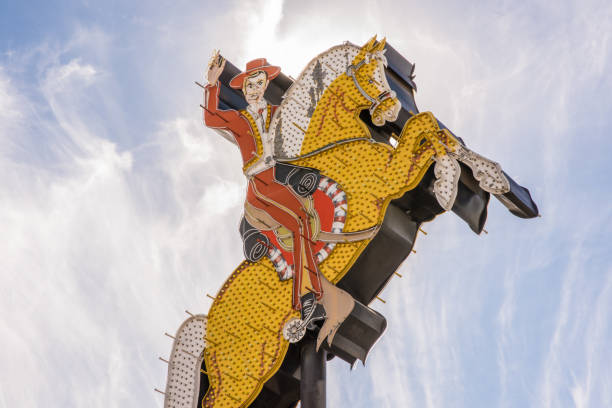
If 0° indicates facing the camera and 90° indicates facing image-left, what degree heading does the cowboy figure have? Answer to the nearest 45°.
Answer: approximately 315°
